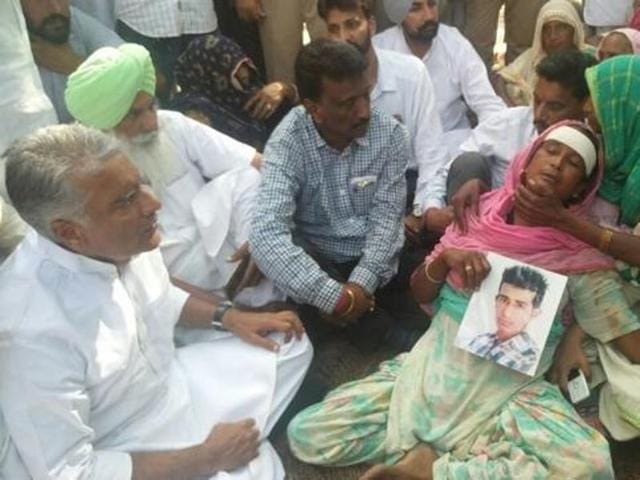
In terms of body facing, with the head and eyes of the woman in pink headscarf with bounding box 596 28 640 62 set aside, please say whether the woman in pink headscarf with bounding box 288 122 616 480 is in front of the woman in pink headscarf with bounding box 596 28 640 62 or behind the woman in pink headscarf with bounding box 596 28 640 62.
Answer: in front

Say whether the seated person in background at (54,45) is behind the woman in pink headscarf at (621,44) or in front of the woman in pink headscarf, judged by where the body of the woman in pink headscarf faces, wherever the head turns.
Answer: in front

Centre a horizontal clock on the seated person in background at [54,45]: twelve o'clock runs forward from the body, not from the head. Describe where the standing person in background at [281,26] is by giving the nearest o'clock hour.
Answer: the standing person in background at [281,26] is roughly at 10 o'clock from the seated person in background at [54,45].

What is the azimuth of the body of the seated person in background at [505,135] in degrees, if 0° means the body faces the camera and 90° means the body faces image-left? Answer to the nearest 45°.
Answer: approximately 45°

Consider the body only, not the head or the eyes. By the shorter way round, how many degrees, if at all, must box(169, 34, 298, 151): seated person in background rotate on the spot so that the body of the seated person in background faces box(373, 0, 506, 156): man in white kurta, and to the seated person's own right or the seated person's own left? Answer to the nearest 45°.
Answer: approximately 45° to the seated person's own left
